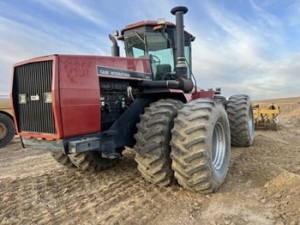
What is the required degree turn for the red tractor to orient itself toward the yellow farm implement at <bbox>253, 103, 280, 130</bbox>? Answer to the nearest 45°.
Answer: approximately 180°

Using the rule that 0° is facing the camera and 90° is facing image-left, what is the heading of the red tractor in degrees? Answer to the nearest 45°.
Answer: approximately 45°
